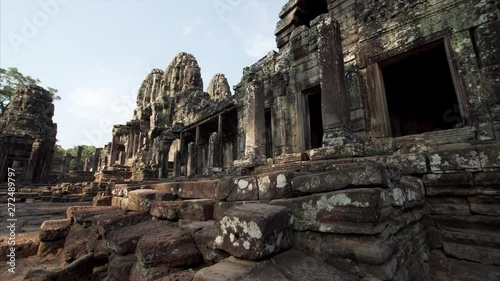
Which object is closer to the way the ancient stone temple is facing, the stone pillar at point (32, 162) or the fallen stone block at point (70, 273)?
the fallen stone block

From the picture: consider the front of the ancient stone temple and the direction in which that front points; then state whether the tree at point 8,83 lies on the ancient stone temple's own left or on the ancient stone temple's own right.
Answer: on the ancient stone temple's own right

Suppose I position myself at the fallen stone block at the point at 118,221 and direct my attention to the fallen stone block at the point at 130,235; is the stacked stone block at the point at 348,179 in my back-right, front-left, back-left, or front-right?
front-left

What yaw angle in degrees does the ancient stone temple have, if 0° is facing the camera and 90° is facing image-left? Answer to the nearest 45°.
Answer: approximately 45°
